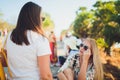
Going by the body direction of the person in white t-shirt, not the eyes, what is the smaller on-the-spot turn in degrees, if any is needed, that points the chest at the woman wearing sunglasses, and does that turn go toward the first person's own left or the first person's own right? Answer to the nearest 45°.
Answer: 0° — they already face them

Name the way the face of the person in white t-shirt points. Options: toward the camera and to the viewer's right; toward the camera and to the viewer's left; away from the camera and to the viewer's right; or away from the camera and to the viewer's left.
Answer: away from the camera and to the viewer's right

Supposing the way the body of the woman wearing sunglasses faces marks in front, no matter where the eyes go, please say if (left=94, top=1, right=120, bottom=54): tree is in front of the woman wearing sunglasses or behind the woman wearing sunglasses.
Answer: behind

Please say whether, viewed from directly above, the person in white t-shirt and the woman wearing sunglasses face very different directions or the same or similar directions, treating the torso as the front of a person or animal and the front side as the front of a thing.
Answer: very different directions

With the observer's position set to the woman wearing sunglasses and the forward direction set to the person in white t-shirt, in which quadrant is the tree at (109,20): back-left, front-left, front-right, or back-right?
back-right

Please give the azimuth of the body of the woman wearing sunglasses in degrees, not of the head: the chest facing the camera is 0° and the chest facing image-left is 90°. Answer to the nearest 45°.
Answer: approximately 45°

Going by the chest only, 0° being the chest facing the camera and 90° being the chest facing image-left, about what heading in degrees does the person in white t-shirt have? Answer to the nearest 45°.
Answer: approximately 225°

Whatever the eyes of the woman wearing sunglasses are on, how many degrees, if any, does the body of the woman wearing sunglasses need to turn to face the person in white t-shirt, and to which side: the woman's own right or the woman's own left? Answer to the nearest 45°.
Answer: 0° — they already face them

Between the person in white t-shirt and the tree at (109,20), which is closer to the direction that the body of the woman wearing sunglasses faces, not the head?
the person in white t-shirt
